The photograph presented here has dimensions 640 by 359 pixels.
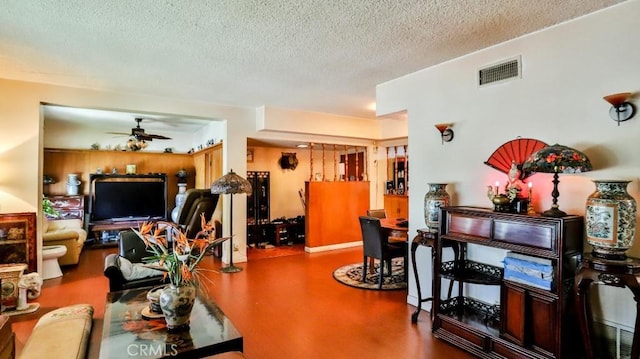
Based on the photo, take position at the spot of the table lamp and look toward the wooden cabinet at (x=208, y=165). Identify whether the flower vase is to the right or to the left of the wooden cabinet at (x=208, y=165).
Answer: left

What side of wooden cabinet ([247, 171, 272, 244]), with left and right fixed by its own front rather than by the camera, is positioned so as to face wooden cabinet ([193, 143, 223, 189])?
right

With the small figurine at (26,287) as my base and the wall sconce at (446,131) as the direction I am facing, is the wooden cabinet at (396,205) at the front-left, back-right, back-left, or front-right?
front-left

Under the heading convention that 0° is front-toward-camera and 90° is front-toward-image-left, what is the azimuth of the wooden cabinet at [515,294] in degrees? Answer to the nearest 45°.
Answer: approximately 45°

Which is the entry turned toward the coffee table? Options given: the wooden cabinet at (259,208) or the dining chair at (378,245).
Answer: the wooden cabinet

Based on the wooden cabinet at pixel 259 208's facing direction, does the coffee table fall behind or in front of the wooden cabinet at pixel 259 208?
in front

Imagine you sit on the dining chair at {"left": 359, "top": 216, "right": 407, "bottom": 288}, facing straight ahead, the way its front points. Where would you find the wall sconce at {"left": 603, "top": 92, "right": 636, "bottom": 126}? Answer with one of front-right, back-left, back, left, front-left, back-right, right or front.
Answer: right

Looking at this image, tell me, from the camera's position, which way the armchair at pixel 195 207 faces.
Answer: facing the viewer and to the left of the viewer

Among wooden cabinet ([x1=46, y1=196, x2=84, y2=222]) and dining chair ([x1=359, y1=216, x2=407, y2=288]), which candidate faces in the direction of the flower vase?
the wooden cabinet

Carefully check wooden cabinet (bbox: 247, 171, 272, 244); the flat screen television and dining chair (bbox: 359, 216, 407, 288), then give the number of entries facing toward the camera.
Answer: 2

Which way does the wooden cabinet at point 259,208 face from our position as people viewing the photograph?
facing the viewer

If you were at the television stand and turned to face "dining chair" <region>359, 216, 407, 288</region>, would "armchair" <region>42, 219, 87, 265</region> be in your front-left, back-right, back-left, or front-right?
front-right

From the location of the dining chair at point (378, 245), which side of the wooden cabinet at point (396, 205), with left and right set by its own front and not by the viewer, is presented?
front

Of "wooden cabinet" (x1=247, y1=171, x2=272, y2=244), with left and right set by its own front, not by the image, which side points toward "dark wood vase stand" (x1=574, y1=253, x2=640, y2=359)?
front

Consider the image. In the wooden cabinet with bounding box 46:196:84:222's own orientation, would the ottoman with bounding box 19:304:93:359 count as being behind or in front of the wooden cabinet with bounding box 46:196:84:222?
in front

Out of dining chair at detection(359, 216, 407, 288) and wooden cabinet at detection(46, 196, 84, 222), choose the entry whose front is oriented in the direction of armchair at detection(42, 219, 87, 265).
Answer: the wooden cabinet

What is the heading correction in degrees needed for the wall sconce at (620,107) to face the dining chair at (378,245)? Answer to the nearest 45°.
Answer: approximately 45° to its right
